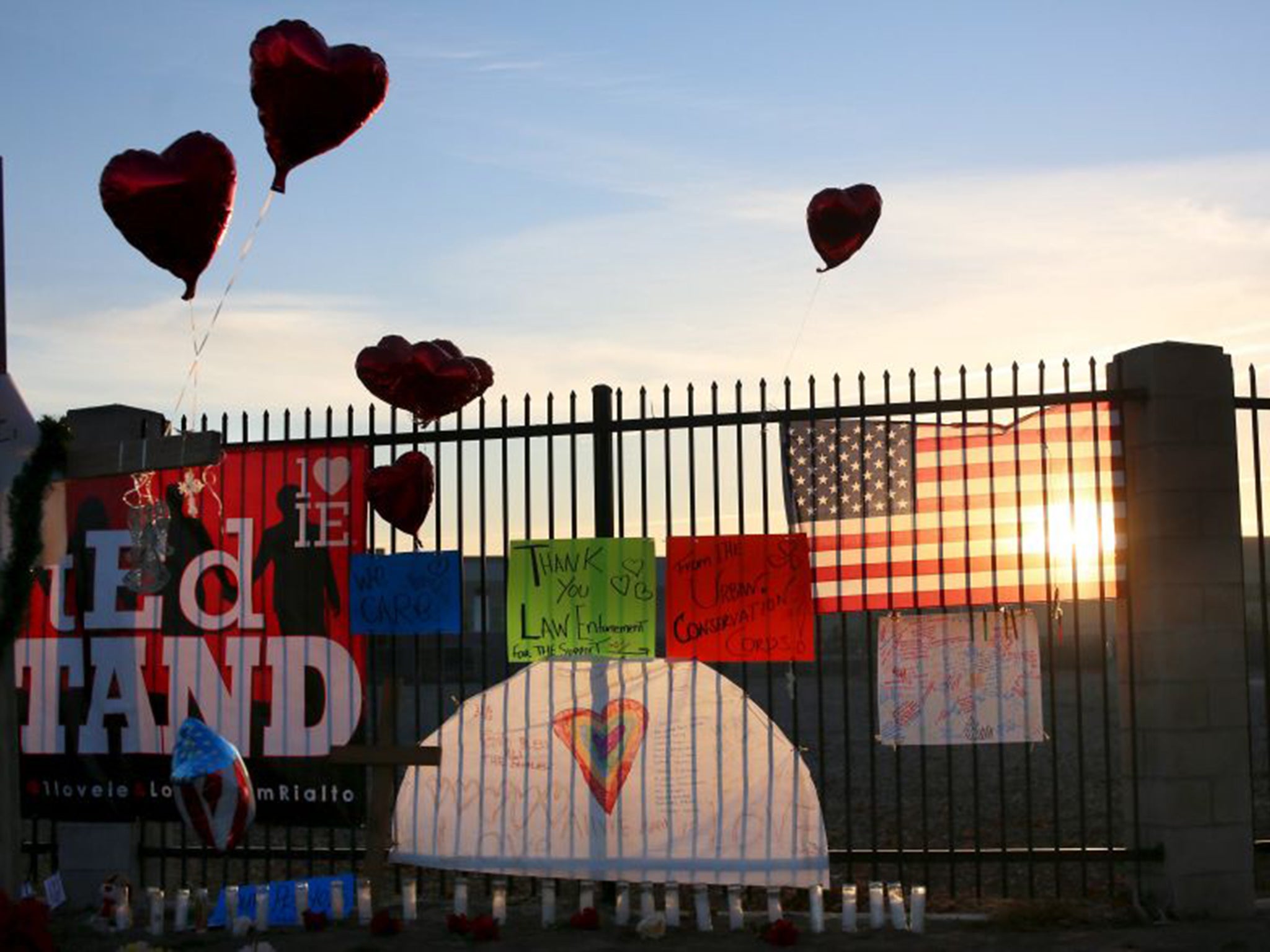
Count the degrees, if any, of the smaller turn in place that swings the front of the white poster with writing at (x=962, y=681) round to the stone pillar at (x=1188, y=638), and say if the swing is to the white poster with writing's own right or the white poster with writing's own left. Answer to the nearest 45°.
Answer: approximately 90° to the white poster with writing's own left

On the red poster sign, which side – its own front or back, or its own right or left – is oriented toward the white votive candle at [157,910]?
right

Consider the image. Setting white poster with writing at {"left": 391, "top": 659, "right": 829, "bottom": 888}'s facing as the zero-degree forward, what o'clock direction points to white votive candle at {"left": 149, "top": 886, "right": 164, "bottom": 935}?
The white votive candle is roughly at 3 o'clock from the white poster with writing.

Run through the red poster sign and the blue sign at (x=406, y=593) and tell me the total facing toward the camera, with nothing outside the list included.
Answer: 2

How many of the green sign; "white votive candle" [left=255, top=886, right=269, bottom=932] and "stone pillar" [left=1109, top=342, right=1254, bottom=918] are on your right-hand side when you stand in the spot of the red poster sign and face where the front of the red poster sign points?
2

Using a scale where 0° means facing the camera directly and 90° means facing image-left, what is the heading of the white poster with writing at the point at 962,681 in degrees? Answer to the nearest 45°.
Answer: approximately 0°

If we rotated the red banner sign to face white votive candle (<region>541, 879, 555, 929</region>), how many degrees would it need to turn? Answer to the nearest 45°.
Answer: approximately 45° to its left

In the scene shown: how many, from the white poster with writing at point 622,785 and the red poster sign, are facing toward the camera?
2

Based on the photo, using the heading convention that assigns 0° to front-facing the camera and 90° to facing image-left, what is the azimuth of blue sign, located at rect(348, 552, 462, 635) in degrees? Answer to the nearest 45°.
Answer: approximately 0°
